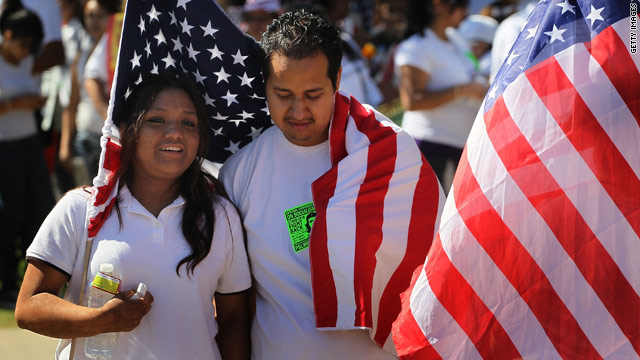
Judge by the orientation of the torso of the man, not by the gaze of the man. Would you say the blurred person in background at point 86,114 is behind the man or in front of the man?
behind

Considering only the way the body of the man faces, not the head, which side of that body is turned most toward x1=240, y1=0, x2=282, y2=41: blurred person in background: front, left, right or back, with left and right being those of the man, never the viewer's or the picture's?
back

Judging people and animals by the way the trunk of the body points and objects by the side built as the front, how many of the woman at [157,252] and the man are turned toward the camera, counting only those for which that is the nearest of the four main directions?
2

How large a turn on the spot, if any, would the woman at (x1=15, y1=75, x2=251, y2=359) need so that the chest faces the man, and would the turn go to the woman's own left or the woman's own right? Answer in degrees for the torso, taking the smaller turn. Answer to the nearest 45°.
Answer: approximately 90° to the woman's own left

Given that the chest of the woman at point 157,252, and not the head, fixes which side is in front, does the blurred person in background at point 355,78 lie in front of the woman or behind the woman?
behind

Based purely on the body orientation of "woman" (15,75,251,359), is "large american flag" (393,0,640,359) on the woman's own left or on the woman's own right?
on the woman's own left

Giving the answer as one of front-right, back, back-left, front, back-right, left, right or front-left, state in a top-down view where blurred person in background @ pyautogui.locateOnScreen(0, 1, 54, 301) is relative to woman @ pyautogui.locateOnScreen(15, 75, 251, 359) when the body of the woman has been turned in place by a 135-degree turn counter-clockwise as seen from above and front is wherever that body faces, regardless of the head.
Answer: front-left

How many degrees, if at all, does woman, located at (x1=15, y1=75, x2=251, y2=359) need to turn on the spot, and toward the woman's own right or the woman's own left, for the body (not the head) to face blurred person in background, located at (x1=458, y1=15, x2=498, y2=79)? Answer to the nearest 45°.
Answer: approximately 135° to the woman's own left

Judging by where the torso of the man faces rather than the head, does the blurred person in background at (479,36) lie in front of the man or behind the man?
behind

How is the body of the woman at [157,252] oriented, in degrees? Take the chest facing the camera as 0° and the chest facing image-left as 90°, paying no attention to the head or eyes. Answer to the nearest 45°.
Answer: approximately 0°

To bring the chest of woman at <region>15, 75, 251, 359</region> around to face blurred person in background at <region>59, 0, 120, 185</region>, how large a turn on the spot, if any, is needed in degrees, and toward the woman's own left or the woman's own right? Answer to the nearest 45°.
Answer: approximately 180°
